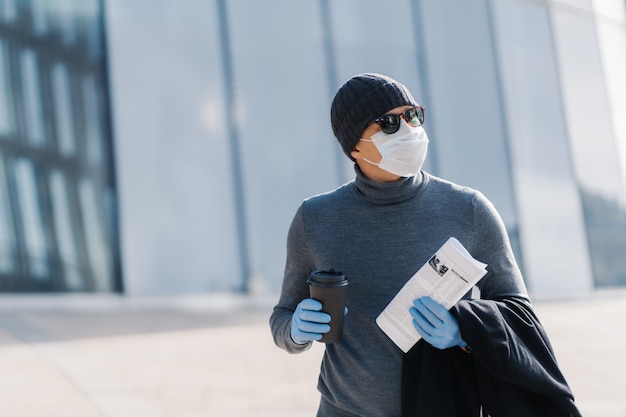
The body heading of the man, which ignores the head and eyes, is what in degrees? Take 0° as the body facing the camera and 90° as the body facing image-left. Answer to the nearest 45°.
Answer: approximately 0°
